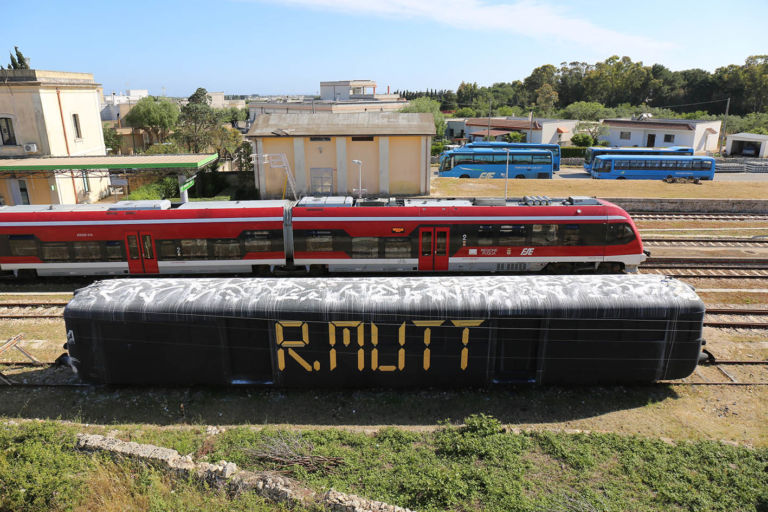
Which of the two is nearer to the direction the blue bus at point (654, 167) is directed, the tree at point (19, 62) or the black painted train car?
the tree

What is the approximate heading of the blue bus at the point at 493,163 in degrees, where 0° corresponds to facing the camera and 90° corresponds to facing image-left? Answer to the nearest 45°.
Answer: approximately 90°

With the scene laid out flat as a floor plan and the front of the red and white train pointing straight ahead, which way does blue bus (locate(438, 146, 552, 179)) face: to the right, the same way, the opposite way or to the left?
the opposite way

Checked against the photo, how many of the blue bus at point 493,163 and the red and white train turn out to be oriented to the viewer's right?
1

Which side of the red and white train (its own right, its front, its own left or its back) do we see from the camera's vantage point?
right

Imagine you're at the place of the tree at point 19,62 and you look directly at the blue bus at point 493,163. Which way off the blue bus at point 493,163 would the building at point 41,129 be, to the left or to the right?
right

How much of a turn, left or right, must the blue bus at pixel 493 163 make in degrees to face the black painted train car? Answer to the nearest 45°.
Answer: approximately 90° to its left

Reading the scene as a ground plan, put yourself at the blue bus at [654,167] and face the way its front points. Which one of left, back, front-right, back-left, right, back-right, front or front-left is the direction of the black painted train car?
left

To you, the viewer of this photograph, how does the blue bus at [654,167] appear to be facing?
facing to the left of the viewer

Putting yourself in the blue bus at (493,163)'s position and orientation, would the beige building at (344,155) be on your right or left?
on your left

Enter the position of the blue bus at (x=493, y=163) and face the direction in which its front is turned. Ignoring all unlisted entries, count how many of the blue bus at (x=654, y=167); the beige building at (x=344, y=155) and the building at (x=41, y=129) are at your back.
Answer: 1

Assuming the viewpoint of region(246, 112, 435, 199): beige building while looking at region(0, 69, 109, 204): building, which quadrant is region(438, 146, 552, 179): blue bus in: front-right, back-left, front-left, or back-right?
back-right

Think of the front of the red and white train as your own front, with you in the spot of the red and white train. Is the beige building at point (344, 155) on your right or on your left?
on your left

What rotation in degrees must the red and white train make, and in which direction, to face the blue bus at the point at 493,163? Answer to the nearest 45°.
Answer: approximately 45° to its left

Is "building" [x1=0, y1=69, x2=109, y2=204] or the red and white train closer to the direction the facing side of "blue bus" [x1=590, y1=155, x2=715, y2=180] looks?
the building
